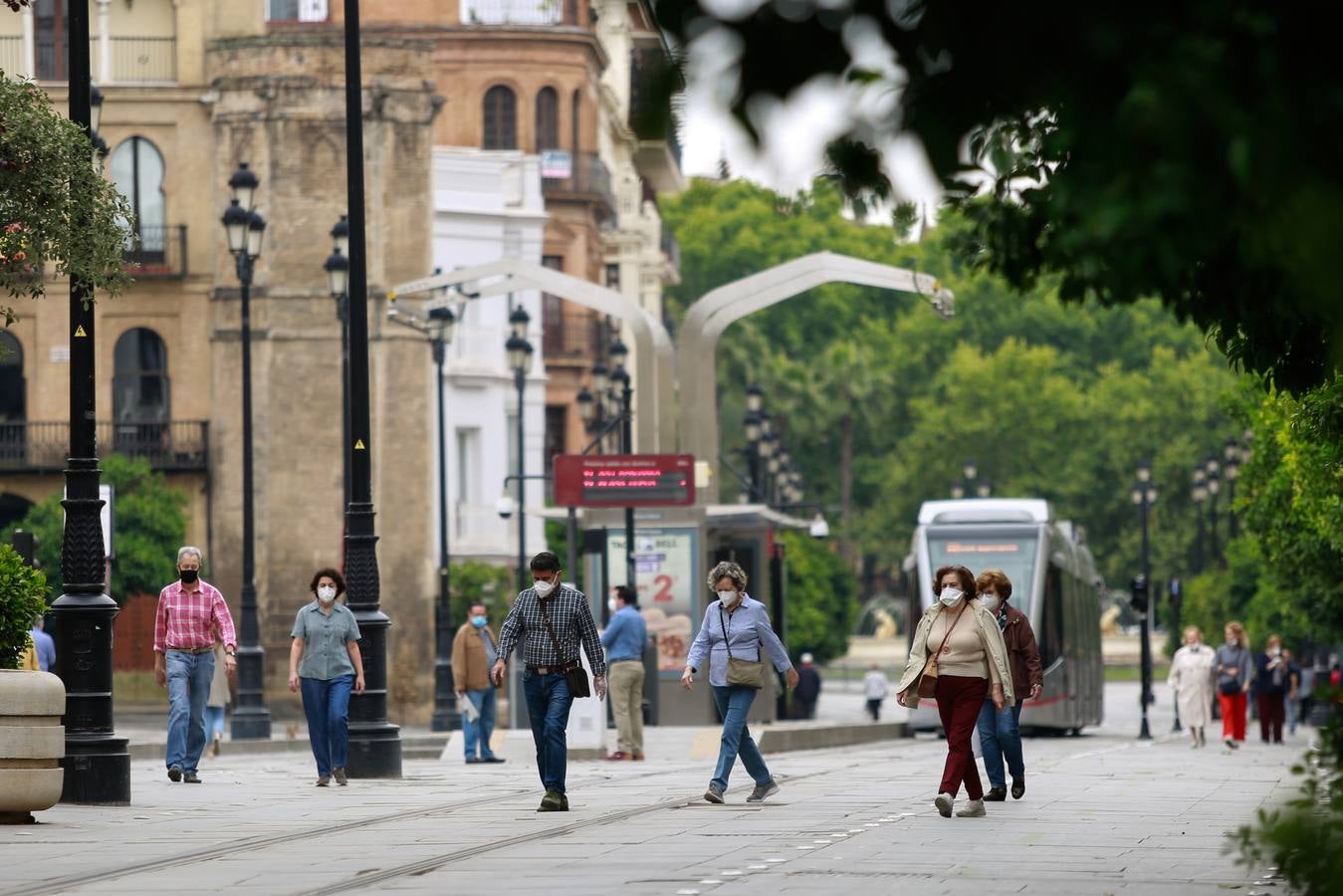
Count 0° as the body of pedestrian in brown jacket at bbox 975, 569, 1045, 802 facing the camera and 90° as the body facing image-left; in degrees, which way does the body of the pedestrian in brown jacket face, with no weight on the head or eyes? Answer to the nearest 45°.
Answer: approximately 45°

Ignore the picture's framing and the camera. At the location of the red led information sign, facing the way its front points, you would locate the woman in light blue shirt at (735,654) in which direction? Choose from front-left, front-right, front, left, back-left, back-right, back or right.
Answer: front

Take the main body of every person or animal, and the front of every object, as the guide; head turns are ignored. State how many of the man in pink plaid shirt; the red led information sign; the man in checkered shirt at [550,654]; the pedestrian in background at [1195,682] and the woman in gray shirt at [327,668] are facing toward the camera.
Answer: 5

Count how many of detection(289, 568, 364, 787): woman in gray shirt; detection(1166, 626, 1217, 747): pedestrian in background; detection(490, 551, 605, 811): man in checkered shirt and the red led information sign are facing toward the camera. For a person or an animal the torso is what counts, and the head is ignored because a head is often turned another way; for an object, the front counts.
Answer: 4

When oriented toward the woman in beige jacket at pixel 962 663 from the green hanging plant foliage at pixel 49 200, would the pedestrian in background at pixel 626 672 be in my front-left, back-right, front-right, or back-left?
front-left

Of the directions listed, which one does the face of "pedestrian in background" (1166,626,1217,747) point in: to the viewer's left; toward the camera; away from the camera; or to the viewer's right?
toward the camera

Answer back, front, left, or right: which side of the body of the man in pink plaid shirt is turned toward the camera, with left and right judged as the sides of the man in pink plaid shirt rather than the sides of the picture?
front

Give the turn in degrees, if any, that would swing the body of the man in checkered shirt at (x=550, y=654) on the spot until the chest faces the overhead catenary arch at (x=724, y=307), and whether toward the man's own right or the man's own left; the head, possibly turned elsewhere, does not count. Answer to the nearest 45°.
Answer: approximately 180°

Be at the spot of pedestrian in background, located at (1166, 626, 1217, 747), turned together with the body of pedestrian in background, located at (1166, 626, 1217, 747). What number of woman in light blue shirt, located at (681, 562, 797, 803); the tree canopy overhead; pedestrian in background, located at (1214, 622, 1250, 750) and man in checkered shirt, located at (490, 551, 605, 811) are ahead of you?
3

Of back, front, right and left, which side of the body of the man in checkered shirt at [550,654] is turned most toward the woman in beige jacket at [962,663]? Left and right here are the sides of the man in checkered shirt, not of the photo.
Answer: left

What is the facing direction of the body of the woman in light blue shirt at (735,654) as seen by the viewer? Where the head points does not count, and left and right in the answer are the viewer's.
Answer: facing the viewer and to the left of the viewer

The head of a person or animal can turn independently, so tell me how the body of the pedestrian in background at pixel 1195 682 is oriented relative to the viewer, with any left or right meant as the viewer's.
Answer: facing the viewer

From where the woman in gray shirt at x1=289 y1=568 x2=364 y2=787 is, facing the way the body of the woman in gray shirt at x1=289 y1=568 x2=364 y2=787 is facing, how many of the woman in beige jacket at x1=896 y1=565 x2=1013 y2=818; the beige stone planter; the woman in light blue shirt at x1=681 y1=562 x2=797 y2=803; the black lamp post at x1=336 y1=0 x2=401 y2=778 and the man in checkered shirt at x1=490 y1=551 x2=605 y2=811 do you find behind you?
1

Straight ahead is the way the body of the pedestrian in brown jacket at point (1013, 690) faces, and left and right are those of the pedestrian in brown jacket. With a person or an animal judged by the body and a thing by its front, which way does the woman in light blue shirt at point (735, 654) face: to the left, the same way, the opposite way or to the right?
the same way

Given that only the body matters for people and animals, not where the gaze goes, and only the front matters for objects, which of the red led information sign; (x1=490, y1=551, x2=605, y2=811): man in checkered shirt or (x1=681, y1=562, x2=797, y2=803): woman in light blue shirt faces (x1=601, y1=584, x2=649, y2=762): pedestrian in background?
the red led information sign

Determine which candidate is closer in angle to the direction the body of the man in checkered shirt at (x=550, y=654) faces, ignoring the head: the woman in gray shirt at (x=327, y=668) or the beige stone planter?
the beige stone planter

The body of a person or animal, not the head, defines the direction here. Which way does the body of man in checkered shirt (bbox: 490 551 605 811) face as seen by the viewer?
toward the camera
